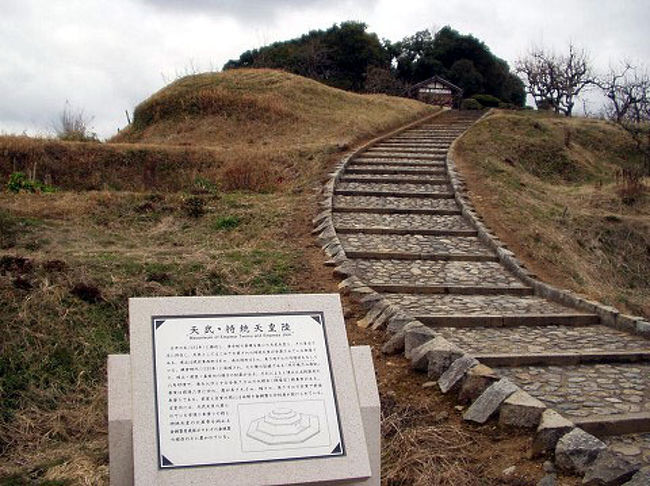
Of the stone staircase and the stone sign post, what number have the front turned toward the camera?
2

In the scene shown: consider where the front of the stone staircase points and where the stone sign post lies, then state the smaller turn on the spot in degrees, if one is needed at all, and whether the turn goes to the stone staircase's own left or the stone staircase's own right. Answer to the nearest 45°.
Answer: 0° — it already faces it

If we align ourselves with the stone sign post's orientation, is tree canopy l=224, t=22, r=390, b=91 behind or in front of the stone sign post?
behind

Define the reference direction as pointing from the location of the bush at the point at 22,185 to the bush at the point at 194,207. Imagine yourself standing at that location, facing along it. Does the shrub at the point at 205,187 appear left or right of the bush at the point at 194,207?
left

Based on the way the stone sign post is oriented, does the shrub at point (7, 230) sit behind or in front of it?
behind

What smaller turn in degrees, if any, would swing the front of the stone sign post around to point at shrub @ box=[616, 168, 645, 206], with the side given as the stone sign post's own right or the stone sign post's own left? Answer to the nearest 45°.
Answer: approximately 135° to the stone sign post's own left

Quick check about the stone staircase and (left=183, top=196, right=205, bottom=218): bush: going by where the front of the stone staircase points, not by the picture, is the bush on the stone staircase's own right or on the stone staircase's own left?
on the stone staircase's own right

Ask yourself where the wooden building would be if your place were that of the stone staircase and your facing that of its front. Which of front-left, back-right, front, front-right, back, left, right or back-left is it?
back

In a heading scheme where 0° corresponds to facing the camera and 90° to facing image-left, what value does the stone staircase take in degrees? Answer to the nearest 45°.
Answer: approximately 0°

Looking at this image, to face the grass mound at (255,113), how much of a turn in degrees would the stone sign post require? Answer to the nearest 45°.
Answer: approximately 180°

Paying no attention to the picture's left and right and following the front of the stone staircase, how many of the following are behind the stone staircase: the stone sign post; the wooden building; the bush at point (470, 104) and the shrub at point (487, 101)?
3

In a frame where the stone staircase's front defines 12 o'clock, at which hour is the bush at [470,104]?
The bush is roughly at 6 o'clock from the stone staircase.
